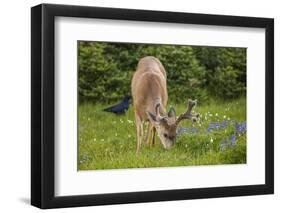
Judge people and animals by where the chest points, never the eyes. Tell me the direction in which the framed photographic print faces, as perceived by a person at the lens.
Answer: facing the viewer and to the right of the viewer
